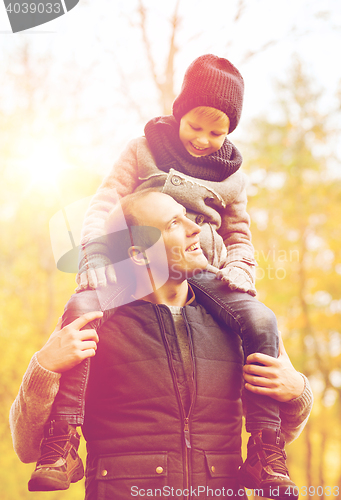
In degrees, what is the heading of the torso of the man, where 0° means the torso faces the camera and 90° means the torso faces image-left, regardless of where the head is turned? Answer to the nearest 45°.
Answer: approximately 315°
